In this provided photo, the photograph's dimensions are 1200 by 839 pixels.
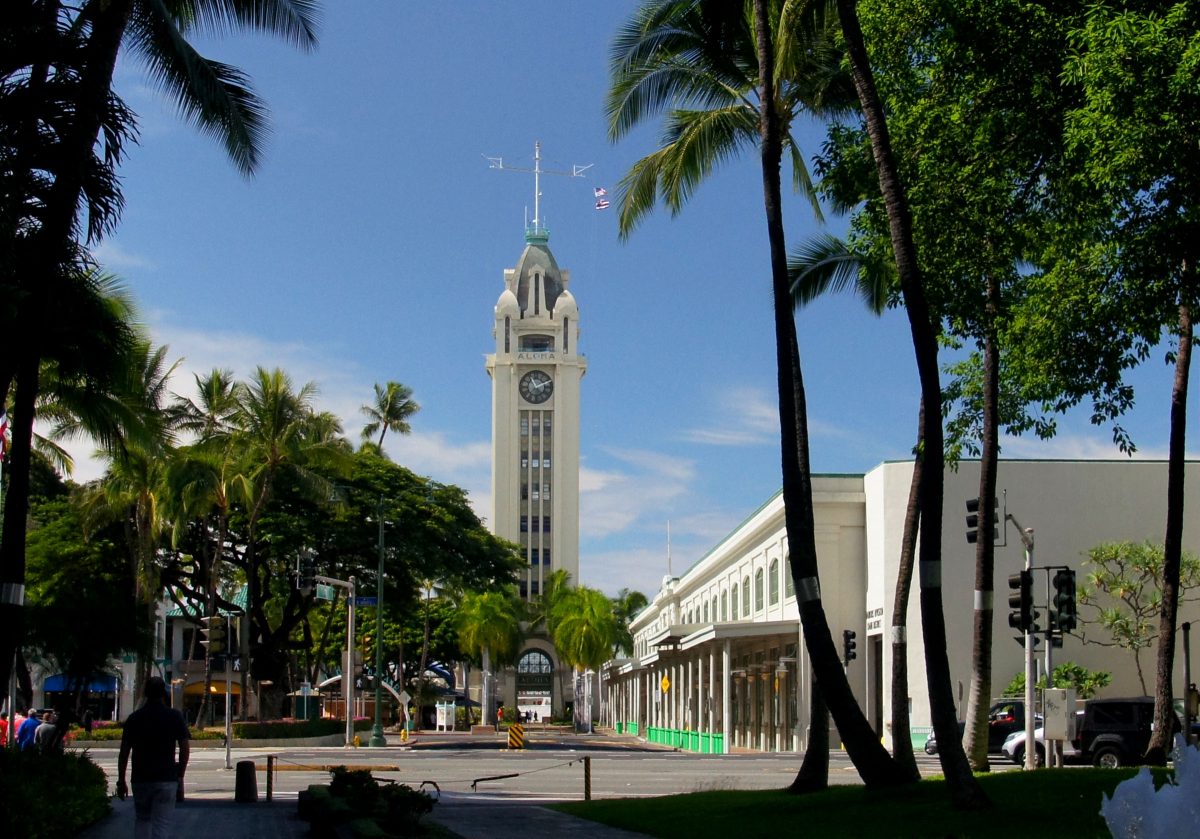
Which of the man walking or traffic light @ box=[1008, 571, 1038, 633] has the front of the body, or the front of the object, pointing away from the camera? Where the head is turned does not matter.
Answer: the man walking

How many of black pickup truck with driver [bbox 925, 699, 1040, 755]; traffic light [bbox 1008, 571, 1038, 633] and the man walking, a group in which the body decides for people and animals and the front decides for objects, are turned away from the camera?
1

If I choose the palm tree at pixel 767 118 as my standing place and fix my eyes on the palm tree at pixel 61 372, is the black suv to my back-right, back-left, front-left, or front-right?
back-right

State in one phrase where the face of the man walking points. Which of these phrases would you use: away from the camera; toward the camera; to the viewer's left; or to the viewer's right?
away from the camera

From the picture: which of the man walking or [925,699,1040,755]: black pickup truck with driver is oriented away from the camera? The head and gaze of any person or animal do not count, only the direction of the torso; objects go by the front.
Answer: the man walking

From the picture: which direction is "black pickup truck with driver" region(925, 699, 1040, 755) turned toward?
to the viewer's left

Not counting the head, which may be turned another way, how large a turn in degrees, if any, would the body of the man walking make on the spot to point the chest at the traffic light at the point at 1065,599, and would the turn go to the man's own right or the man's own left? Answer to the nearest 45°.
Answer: approximately 45° to the man's own right

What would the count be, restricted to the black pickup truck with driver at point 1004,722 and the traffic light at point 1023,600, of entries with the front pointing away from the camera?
0

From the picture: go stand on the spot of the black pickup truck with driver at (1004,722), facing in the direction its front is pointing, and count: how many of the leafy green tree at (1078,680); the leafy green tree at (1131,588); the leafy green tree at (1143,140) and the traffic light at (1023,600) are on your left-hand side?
2

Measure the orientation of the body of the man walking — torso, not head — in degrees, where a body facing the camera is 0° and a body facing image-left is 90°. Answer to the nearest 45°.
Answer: approximately 180°

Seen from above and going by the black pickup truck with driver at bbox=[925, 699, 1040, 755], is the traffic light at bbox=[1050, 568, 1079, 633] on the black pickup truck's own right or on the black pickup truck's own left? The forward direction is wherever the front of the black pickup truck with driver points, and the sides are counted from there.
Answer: on the black pickup truck's own left

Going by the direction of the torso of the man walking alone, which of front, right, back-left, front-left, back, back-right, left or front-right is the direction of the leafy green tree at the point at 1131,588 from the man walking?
front-right

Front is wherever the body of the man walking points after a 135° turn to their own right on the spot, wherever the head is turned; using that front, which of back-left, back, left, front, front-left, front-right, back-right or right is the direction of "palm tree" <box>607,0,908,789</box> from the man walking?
left

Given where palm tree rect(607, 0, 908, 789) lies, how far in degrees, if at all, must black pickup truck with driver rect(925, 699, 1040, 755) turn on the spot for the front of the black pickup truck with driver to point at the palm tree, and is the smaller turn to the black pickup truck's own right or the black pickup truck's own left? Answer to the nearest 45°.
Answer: approximately 90° to the black pickup truck's own left
